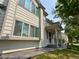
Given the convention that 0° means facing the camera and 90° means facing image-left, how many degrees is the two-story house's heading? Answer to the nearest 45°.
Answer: approximately 315°
